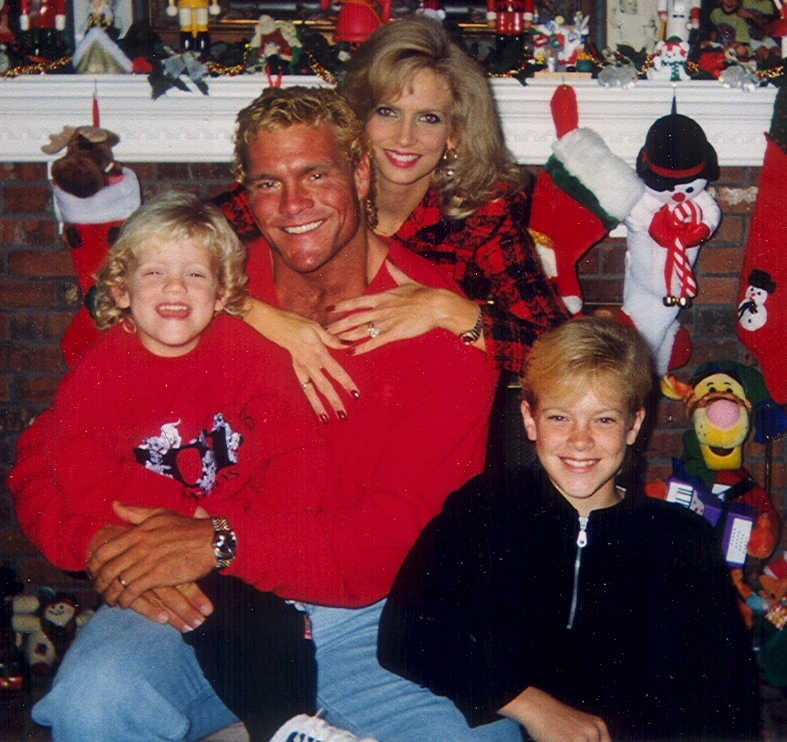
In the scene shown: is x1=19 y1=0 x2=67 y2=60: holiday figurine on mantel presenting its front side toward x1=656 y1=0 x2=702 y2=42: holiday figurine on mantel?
no

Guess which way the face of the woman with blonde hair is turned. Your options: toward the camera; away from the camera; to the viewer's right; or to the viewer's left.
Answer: toward the camera

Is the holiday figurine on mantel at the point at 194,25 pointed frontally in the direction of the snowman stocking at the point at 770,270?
no

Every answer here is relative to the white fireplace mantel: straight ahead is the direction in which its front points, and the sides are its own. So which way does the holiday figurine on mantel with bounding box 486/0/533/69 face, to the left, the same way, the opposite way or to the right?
the same way

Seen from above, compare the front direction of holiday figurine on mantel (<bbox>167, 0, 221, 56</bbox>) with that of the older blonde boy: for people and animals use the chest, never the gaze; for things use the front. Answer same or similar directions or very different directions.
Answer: same or similar directions

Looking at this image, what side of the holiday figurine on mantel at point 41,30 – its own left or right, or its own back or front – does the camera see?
front

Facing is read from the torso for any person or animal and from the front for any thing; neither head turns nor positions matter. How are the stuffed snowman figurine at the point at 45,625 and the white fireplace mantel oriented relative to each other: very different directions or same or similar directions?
same or similar directions

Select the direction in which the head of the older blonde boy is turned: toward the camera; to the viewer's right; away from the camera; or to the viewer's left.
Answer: toward the camera

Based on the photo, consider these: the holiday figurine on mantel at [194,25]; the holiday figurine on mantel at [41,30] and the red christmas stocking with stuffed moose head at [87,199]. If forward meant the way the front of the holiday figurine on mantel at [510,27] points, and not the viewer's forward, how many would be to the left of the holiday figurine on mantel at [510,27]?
0

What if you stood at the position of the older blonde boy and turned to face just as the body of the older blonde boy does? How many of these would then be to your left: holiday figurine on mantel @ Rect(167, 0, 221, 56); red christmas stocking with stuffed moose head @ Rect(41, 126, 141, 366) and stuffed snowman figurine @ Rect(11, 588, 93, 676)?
0

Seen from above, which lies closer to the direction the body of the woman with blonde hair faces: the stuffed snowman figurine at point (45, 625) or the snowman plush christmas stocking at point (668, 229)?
the stuffed snowman figurine

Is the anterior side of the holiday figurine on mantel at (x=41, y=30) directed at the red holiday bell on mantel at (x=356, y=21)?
no

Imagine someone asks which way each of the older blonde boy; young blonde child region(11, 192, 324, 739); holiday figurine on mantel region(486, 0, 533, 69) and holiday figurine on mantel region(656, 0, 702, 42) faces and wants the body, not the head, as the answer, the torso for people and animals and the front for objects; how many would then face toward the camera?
4

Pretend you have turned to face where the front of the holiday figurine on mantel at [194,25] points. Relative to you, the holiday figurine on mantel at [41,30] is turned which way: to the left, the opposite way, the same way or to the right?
the same way
